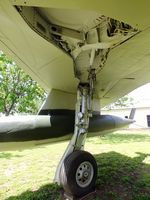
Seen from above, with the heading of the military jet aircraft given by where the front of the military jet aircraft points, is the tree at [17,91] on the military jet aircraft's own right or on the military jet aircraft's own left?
on the military jet aircraft's own right

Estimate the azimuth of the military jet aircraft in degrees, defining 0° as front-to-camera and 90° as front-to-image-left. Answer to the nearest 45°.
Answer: approximately 45°
